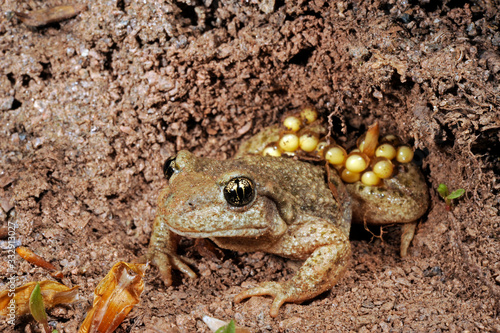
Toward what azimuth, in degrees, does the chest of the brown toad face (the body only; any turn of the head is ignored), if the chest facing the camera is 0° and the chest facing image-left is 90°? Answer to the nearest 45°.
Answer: approximately 45°

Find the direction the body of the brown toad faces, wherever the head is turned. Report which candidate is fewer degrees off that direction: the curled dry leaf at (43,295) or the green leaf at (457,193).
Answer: the curled dry leaf

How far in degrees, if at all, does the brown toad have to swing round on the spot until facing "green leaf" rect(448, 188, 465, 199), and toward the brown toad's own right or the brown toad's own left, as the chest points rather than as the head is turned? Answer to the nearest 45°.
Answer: approximately 135° to the brown toad's own left

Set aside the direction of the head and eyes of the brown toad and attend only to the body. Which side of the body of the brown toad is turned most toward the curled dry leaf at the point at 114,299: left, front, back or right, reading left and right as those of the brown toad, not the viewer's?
front

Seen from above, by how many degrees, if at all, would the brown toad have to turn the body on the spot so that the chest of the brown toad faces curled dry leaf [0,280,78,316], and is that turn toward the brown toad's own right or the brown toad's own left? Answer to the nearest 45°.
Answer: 0° — it already faces it
